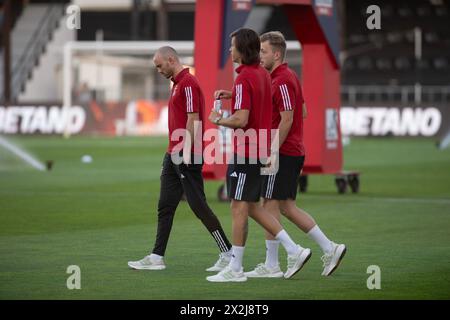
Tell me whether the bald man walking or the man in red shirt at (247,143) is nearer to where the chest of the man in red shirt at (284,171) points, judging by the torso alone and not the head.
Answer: the bald man walking

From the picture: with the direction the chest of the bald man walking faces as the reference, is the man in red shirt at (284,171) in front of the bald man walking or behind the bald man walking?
behind

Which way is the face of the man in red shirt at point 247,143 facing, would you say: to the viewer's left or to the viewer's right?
to the viewer's left

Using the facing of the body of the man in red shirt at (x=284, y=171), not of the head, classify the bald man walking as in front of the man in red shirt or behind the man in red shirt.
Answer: in front

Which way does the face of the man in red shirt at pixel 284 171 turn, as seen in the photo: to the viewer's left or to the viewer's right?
to the viewer's left

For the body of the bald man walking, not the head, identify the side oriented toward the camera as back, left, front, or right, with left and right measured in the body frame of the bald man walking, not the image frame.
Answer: left

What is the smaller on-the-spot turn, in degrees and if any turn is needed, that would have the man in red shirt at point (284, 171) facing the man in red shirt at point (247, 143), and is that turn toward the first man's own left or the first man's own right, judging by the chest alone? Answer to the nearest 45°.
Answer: approximately 45° to the first man's own left

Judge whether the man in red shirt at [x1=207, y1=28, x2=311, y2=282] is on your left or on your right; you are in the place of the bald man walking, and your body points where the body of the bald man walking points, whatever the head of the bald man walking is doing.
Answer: on your left

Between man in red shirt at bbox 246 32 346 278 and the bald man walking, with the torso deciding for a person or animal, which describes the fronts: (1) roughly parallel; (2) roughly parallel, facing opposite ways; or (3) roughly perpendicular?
roughly parallel

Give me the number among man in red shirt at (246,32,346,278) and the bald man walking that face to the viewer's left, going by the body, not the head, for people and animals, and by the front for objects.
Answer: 2

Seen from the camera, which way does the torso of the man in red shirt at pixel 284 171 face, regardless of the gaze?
to the viewer's left
